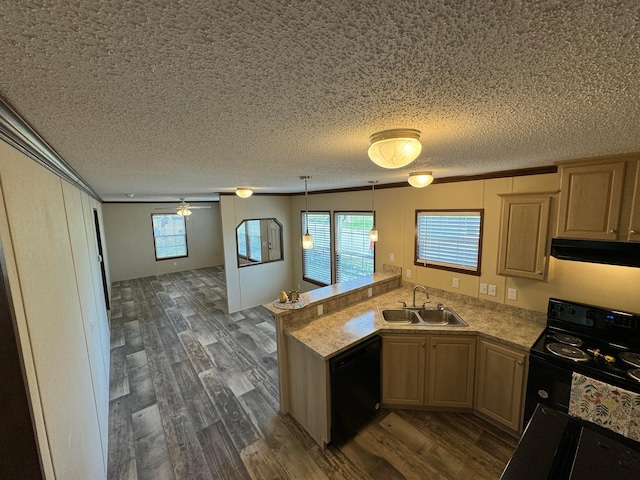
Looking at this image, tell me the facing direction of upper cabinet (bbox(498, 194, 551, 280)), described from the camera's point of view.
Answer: facing the viewer

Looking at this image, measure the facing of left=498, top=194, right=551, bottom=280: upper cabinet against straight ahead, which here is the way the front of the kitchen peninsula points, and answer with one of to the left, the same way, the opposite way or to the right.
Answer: the same way

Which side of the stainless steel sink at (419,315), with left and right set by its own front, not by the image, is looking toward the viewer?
front

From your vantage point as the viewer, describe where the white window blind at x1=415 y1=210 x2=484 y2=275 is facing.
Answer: facing the viewer and to the left of the viewer

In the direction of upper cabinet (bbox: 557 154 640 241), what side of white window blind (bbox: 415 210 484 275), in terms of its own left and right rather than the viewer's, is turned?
left

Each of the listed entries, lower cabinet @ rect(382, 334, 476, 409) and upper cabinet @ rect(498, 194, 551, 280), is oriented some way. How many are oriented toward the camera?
2

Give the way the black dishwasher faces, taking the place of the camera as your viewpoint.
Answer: facing the viewer and to the right of the viewer

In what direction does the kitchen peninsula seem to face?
toward the camera

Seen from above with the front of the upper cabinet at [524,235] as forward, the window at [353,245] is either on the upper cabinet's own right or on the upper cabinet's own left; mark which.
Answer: on the upper cabinet's own right

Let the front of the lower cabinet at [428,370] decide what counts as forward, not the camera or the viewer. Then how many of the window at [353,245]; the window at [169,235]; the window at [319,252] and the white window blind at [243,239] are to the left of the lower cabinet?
0
